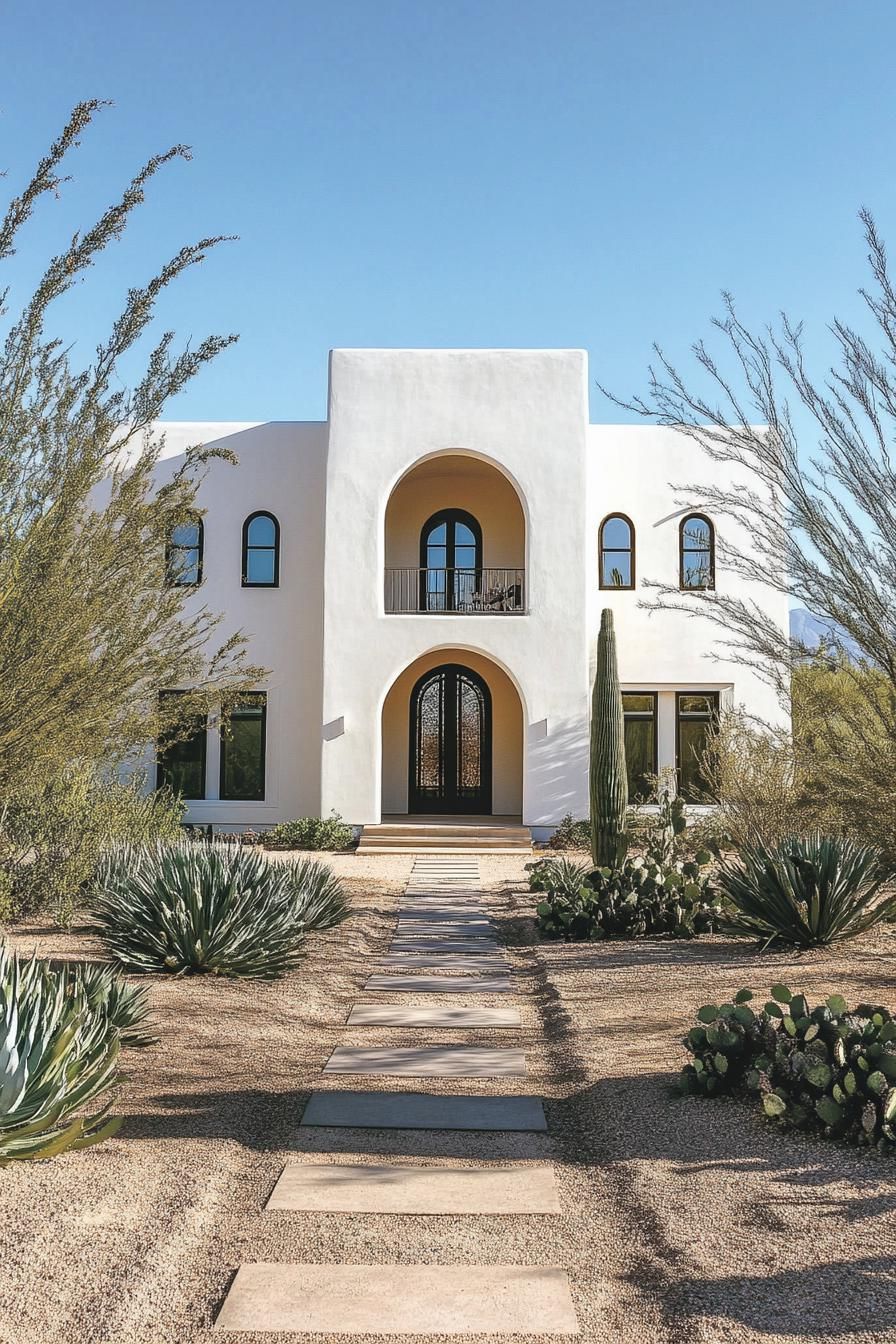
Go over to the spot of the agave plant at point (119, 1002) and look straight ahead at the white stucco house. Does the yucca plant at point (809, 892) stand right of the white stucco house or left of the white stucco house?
right

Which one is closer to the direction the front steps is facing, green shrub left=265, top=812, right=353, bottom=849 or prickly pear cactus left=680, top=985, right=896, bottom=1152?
the prickly pear cactus

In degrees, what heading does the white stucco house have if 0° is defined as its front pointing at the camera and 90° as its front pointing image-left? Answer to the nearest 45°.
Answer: approximately 0°

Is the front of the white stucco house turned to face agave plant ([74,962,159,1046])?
yes

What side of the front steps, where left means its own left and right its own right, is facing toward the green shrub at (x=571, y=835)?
left

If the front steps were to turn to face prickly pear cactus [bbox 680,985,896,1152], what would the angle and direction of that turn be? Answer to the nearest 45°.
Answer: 0° — it already faces it
